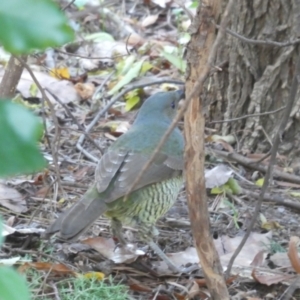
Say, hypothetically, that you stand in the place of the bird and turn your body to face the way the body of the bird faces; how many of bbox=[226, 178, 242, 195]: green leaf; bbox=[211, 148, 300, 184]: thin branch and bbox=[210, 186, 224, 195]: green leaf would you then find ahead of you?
3

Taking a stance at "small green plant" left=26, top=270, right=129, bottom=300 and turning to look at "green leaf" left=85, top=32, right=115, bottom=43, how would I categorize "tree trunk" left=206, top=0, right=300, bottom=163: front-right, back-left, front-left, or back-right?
front-right

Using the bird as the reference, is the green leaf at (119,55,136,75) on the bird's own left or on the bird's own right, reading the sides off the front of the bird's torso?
on the bird's own left

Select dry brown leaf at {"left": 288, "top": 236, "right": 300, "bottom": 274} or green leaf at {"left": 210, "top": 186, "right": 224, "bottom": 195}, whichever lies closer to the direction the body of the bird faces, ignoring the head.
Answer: the green leaf

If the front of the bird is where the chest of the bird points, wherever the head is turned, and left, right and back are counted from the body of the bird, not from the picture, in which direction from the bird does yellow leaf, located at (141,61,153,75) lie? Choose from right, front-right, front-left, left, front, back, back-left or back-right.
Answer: front-left

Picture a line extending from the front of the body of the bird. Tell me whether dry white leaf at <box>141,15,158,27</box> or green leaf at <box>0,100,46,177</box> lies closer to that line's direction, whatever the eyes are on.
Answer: the dry white leaf

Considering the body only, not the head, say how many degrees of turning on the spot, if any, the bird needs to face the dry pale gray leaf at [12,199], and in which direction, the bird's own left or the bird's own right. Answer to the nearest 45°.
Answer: approximately 90° to the bird's own left

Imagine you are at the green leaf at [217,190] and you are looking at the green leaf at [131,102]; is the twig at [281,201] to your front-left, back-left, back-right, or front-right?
back-right

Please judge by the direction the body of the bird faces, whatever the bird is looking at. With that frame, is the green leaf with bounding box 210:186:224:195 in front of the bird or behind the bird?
in front

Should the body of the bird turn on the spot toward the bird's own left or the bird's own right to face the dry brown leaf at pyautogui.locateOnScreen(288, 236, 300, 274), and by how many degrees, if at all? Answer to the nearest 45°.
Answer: approximately 90° to the bird's own right

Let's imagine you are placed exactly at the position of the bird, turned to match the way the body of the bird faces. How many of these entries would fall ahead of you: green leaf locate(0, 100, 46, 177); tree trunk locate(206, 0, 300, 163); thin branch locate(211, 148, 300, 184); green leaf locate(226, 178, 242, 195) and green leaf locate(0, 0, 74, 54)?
3

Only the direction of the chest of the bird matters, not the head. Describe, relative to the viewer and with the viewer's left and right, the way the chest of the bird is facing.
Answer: facing away from the viewer and to the right of the viewer

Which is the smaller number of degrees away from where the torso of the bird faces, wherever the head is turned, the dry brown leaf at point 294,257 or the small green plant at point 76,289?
the dry brown leaf

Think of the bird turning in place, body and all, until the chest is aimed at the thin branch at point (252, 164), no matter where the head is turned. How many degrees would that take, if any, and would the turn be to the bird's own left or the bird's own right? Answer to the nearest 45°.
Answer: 0° — it already faces it

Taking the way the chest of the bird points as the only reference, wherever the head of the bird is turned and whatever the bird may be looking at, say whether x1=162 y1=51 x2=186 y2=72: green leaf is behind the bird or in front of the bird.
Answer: in front
